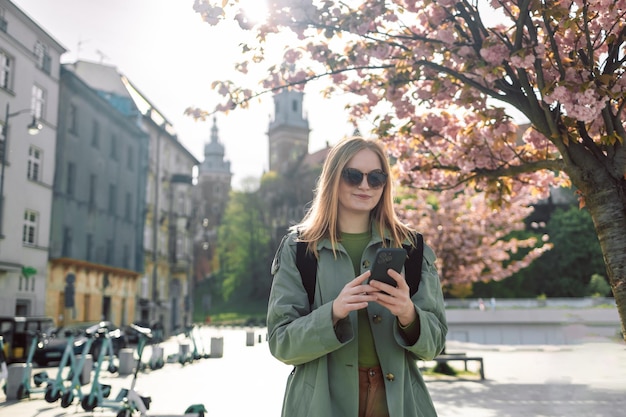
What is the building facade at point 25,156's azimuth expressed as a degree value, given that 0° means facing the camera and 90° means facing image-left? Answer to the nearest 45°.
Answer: approximately 315°

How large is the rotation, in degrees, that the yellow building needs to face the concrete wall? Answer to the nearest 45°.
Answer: approximately 45° to its left

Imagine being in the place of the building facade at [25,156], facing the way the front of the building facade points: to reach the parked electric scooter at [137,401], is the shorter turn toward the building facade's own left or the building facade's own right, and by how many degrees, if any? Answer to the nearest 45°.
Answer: approximately 45° to the building facade's own right

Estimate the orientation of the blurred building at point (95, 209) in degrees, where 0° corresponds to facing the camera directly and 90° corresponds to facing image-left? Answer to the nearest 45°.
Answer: approximately 315°

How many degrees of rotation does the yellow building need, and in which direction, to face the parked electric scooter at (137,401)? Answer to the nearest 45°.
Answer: approximately 45° to its right

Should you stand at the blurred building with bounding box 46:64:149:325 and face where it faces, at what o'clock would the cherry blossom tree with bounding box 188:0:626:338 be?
The cherry blossom tree is roughly at 1 o'clock from the blurred building.

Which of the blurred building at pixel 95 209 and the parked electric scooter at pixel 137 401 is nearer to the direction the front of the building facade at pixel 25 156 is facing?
the parked electric scooter

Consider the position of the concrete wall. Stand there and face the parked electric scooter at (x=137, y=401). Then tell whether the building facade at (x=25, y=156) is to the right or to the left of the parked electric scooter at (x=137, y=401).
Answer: right

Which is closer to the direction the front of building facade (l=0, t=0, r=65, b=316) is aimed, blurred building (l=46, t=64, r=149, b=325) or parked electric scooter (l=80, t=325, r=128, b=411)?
the parked electric scooter

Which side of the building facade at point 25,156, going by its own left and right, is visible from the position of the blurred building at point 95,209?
left
